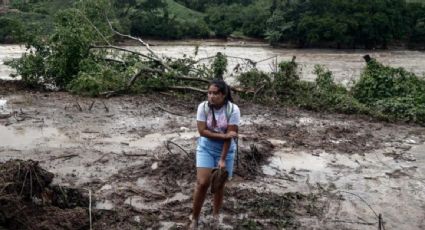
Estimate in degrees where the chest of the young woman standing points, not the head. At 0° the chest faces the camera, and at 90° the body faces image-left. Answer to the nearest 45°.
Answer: approximately 0°

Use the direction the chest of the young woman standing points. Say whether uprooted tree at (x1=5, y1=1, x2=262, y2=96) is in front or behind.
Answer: behind
